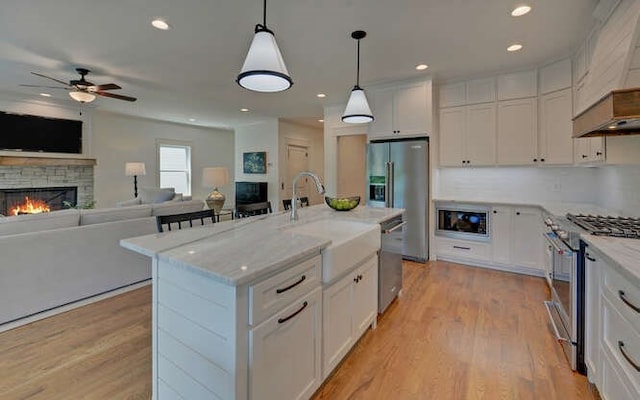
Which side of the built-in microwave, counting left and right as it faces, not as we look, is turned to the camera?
front

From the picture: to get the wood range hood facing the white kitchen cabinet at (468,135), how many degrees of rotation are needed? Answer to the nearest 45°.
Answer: approximately 45° to its right

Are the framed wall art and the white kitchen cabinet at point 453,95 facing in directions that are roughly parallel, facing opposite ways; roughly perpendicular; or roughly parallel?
roughly parallel

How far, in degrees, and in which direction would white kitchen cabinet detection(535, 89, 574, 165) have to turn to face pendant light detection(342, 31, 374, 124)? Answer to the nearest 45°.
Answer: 0° — it already faces it

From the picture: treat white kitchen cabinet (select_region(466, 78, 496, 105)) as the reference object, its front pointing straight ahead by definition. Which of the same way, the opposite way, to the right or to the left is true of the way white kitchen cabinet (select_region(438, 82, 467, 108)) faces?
the same way

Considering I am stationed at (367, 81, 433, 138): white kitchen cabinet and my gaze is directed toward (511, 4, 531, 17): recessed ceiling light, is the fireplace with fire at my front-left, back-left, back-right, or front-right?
back-right

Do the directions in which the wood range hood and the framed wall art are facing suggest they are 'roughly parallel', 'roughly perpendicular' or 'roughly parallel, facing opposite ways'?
roughly perpendicular

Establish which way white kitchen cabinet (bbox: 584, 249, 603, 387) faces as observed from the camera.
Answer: facing to the left of the viewer

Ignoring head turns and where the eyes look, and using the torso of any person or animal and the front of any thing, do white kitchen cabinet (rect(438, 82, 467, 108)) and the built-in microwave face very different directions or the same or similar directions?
same or similar directions

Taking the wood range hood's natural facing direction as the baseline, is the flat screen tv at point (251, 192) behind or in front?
in front

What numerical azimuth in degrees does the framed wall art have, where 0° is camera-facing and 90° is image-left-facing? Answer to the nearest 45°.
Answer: approximately 45°

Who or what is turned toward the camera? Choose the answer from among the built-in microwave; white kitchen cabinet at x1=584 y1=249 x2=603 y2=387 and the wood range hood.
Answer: the built-in microwave

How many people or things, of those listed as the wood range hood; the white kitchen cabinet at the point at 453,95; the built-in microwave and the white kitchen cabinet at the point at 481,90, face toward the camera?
3

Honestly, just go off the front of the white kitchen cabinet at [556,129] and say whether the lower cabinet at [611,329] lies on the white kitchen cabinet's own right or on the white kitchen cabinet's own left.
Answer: on the white kitchen cabinet's own left

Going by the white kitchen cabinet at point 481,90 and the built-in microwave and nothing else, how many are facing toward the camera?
2

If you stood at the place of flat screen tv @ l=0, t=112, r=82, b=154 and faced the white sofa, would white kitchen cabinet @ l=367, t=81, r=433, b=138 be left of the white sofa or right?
left
